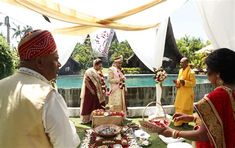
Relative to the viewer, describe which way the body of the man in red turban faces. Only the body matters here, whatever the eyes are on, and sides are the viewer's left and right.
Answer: facing away from the viewer and to the right of the viewer

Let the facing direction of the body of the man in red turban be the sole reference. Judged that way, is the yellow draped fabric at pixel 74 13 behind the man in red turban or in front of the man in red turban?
in front

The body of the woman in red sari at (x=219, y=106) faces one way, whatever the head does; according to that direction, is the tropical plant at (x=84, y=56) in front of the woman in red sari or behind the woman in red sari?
in front

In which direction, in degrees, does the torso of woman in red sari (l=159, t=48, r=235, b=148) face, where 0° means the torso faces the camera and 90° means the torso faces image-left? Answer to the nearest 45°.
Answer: approximately 135°

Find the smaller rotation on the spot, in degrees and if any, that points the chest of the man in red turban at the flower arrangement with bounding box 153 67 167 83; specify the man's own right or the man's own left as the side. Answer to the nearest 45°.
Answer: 0° — they already face it

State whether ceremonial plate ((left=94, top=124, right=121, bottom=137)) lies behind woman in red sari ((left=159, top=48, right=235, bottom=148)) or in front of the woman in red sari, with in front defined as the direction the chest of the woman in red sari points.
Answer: in front

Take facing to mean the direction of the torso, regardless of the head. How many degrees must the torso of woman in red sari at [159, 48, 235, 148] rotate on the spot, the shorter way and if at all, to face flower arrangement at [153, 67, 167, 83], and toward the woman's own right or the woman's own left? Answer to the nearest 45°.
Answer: approximately 45° to the woman's own right

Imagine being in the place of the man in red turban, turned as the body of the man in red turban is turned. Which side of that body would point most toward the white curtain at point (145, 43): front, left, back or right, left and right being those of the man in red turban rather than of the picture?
front

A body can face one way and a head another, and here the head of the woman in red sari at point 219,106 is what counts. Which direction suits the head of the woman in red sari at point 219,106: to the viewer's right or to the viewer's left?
to the viewer's left

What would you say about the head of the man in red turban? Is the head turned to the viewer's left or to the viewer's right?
to the viewer's right
